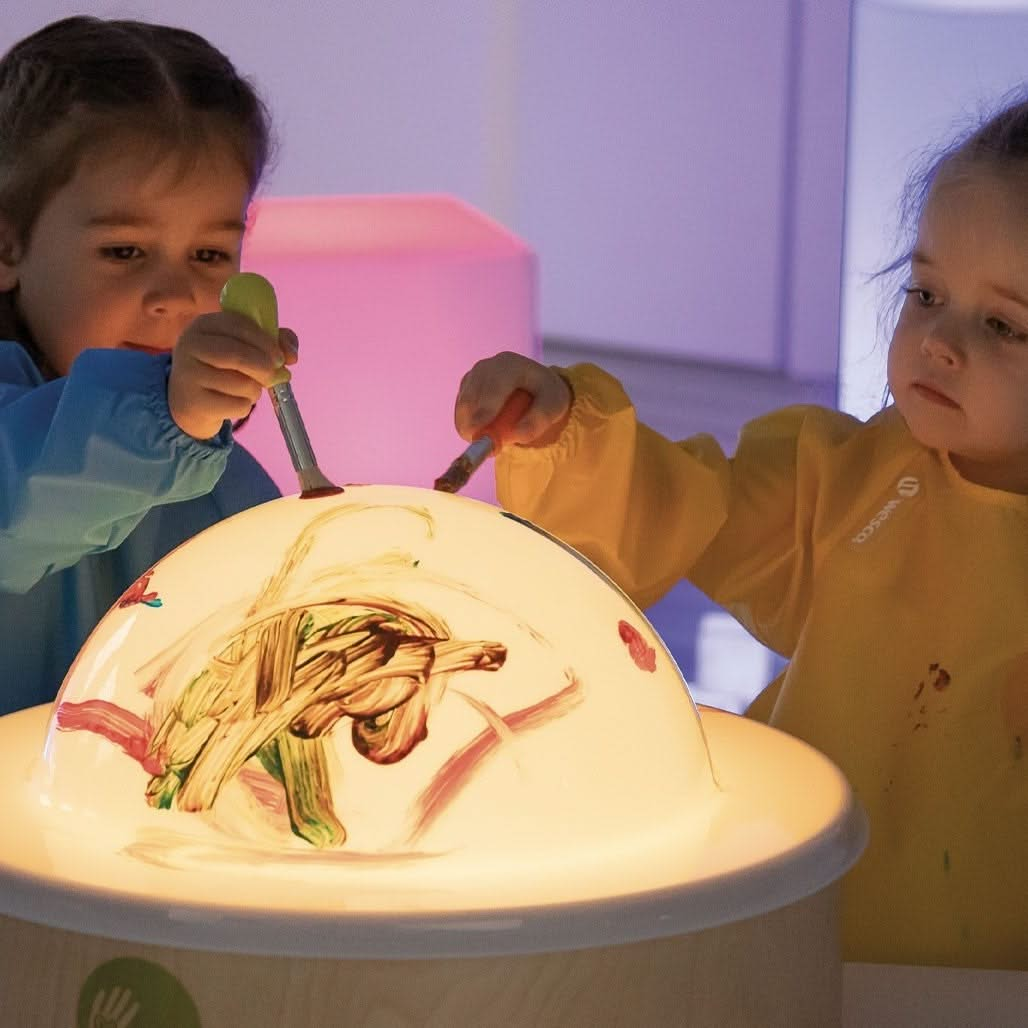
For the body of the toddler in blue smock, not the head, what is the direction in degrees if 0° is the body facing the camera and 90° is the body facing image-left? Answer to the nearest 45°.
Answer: approximately 315°
